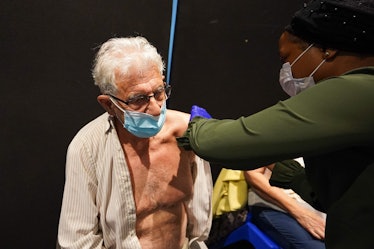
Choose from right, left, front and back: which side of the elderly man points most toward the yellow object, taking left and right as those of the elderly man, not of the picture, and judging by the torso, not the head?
left

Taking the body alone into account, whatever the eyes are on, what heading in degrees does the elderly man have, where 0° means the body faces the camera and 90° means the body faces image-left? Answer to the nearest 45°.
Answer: approximately 315°

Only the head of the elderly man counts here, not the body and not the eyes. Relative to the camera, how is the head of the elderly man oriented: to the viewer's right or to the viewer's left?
to the viewer's right

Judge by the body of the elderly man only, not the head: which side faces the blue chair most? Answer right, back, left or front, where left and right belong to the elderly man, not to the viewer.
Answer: left
